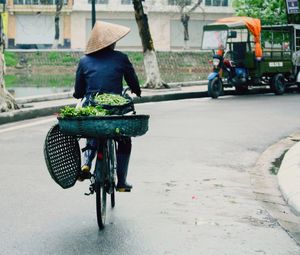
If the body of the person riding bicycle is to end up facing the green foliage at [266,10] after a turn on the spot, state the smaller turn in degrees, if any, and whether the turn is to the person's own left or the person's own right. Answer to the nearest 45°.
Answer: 0° — they already face it

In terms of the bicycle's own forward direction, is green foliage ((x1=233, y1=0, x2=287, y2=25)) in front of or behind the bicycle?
in front

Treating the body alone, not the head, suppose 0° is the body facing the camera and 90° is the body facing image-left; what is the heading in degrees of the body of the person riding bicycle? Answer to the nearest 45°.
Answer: approximately 180°

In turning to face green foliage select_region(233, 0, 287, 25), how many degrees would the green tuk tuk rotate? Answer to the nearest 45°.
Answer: approximately 135° to its right

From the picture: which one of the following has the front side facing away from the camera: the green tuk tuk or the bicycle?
the bicycle

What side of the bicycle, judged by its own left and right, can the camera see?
back

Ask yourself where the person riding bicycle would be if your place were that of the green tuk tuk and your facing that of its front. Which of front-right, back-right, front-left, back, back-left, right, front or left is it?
front-left

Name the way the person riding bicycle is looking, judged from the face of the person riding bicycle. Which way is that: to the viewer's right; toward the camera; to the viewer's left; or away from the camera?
away from the camera

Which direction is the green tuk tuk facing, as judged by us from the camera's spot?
facing the viewer and to the left of the viewer

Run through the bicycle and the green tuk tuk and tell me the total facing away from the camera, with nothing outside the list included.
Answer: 1
